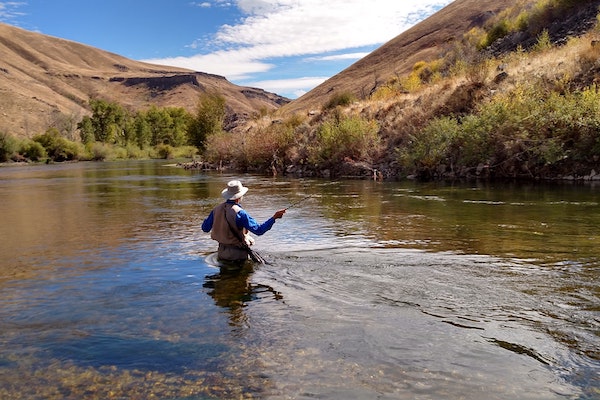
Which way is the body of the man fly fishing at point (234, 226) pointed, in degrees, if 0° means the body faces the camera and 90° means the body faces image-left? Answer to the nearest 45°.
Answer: approximately 225°
